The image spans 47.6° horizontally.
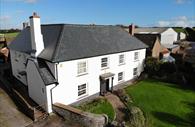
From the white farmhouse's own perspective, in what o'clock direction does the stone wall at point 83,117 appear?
The stone wall is roughly at 1 o'clock from the white farmhouse.

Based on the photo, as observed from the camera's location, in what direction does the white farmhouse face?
facing the viewer and to the right of the viewer

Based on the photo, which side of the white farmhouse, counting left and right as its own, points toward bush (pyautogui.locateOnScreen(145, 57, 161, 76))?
left

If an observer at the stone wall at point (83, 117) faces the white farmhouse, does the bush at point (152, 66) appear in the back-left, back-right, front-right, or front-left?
front-right

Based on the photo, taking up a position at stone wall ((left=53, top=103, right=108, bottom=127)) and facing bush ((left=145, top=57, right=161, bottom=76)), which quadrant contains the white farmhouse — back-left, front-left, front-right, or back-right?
front-left

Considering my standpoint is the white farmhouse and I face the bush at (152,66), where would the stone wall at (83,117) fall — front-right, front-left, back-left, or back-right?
back-right

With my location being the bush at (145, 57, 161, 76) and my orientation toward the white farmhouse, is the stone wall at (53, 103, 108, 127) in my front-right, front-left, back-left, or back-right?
front-left

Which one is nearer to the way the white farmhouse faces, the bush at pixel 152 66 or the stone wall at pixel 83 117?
the stone wall
